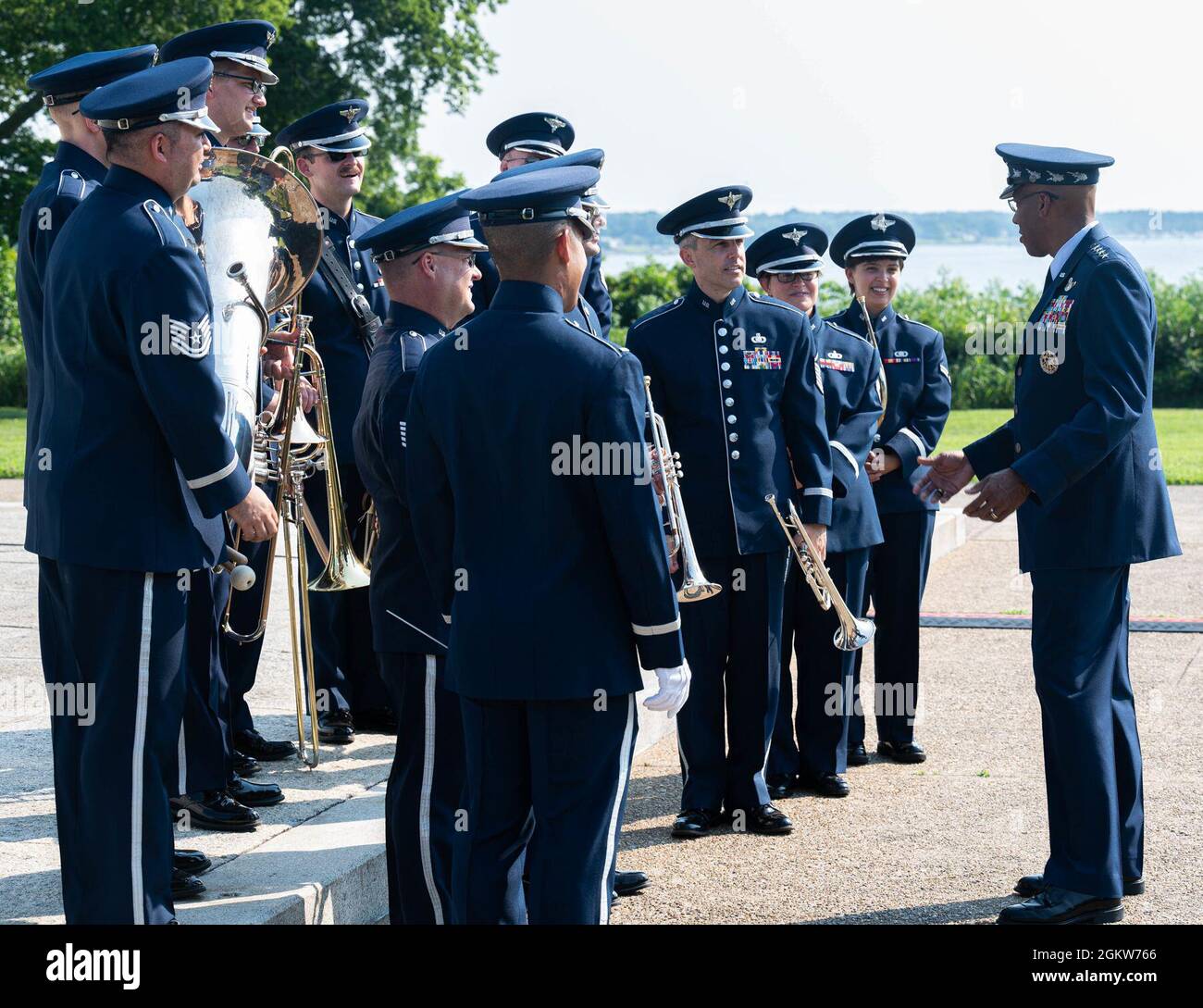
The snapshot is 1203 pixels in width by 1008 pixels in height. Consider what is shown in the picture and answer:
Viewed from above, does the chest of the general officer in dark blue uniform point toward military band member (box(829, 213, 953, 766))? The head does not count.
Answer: no

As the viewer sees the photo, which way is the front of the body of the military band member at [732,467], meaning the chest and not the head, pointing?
toward the camera

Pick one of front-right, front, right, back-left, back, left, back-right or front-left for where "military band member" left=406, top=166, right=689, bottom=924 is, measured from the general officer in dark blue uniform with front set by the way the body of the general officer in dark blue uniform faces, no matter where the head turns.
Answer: front-left

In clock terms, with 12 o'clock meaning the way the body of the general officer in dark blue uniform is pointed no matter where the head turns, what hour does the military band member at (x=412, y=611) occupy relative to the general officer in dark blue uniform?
The military band member is roughly at 11 o'clock from the general officer in dark blue uniform.

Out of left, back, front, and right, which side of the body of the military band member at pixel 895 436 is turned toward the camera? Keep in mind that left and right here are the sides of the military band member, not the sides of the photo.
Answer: front

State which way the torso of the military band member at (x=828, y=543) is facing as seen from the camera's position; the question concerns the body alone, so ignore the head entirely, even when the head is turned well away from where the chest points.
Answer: toward the camera

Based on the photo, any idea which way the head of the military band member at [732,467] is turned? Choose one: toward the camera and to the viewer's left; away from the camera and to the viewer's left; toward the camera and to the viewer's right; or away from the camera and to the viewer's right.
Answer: toward the camera and to the viewer's right

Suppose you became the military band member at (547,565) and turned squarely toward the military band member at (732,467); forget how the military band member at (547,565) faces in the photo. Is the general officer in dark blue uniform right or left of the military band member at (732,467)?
right

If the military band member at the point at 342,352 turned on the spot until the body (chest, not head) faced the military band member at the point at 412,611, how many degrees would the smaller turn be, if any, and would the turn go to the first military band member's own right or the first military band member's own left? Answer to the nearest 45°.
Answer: approximately 45° to the first military band member's own right

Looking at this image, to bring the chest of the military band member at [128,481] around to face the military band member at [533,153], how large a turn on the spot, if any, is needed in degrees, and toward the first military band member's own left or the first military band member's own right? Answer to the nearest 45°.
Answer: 0° — they already face them

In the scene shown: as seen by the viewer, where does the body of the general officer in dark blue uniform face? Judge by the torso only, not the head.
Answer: to the viewer's left

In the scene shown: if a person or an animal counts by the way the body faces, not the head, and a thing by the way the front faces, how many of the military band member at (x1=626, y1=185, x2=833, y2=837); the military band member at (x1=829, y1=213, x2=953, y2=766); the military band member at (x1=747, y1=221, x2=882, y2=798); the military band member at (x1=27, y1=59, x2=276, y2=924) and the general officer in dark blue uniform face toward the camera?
3

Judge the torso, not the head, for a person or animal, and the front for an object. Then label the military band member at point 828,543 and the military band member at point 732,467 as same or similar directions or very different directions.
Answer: same or similar directions

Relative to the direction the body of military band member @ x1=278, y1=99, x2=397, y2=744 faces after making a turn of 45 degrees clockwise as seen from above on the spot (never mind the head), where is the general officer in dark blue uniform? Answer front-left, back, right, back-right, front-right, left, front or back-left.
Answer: front-left

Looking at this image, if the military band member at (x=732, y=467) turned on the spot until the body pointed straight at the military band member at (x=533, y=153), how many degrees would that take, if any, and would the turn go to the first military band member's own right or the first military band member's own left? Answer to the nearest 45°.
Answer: approximately 135° to the first military band member's own right
